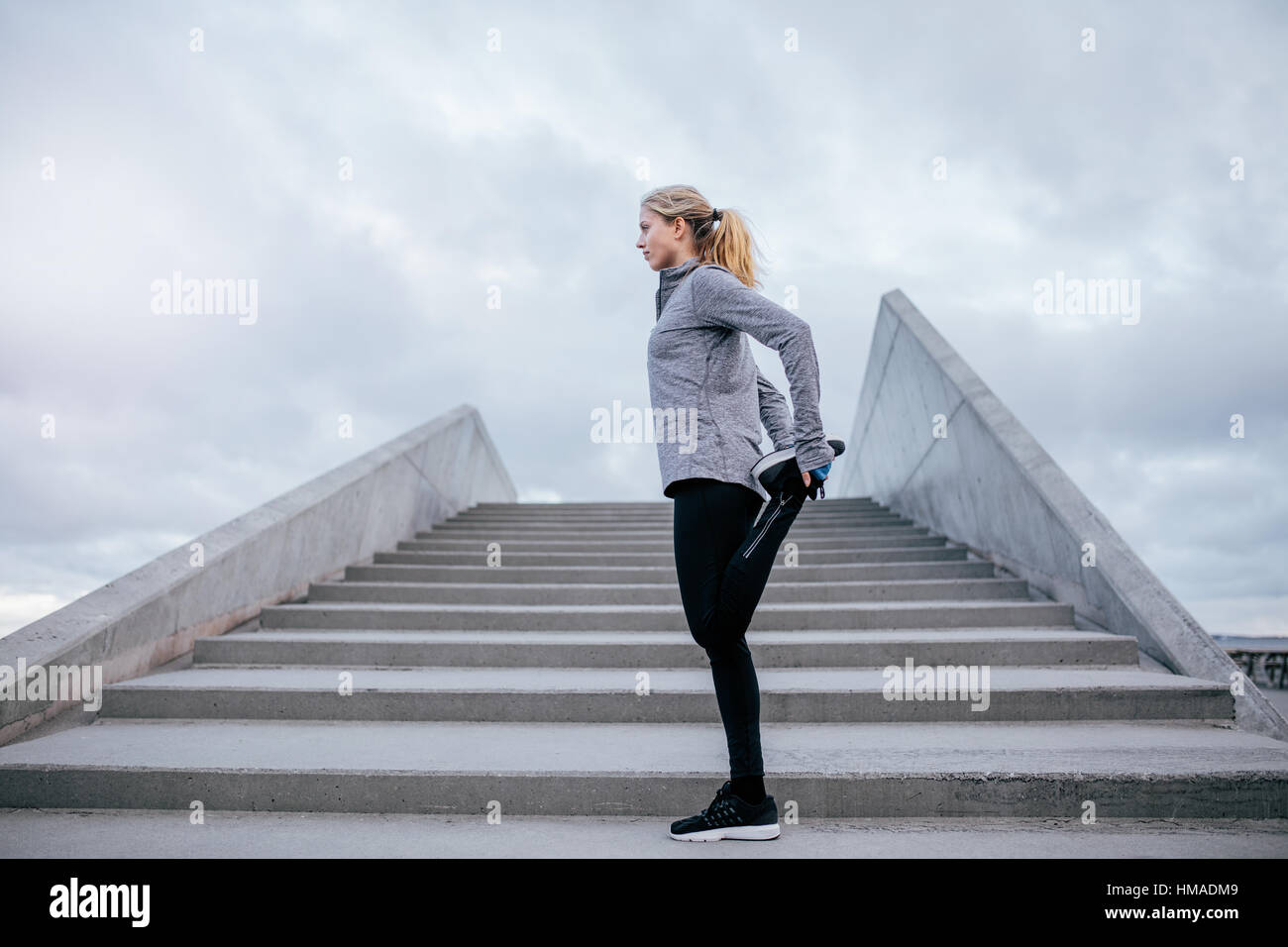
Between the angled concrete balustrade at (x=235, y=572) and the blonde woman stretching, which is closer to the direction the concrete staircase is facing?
the blonde woman stretching

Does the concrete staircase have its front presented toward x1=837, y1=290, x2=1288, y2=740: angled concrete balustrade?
no

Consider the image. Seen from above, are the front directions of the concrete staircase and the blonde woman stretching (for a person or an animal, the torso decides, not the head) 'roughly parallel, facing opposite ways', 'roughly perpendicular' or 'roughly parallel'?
roughly perpendicular

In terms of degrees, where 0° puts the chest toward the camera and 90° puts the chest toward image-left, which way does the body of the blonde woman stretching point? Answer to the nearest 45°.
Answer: approximately 90°

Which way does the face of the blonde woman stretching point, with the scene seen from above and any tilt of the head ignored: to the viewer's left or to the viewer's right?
to the viewer's left

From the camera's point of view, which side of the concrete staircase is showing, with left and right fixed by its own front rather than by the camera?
front

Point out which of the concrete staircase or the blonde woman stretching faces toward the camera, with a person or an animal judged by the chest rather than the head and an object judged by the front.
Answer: the concrete staircase

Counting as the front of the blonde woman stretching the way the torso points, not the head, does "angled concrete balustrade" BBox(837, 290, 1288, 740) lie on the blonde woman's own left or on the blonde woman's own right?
on the blonde woman's own right

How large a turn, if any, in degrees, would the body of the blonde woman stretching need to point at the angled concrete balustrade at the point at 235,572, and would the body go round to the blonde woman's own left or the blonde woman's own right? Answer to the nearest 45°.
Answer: approximately 45° to the blonde woman's own right

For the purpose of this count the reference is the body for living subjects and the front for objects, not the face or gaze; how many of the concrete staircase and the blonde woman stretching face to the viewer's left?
1

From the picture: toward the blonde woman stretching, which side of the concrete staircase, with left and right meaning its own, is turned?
front

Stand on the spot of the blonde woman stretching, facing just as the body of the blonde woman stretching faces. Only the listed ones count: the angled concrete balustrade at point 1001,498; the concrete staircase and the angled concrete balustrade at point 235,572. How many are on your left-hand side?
0
